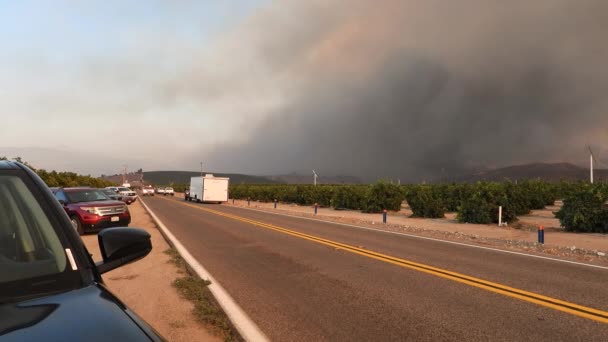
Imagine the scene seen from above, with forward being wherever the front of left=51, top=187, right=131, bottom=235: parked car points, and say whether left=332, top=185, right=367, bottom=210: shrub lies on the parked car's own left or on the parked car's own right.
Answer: on the parked car's own left

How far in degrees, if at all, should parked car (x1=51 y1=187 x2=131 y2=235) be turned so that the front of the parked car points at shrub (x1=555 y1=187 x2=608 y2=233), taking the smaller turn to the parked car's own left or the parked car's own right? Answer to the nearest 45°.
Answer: approximately 45° to the parked car's own left

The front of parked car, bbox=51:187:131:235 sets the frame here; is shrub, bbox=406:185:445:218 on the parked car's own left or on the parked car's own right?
on the parked car's own left

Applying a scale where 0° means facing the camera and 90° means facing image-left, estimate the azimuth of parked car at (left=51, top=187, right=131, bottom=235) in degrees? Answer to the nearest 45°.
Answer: approximately 315°
